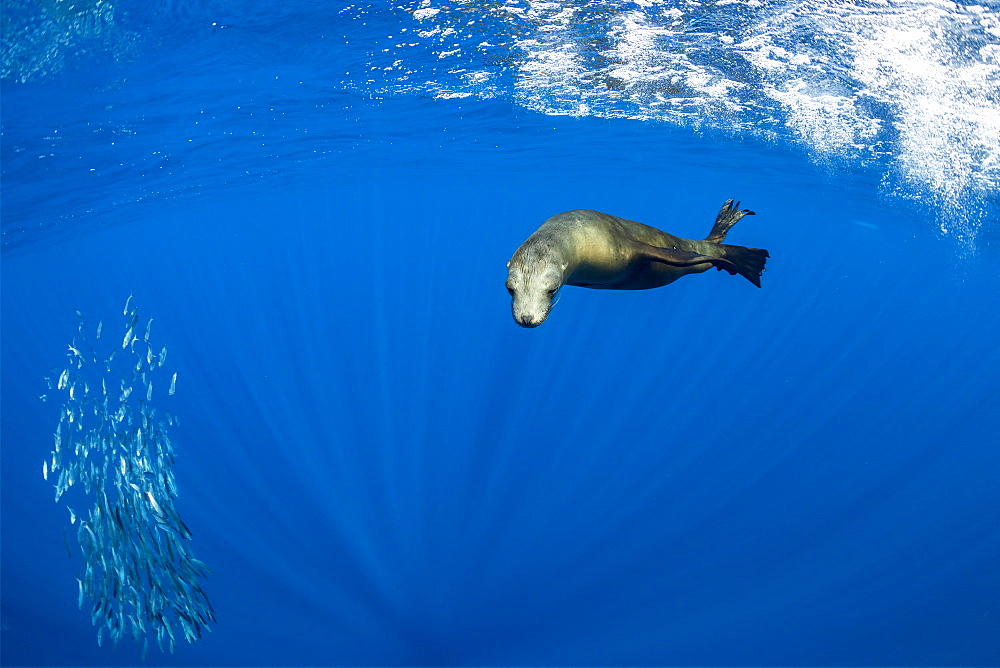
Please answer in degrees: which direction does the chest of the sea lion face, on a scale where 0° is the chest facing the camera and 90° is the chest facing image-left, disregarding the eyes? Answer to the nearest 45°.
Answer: approximately 45°
